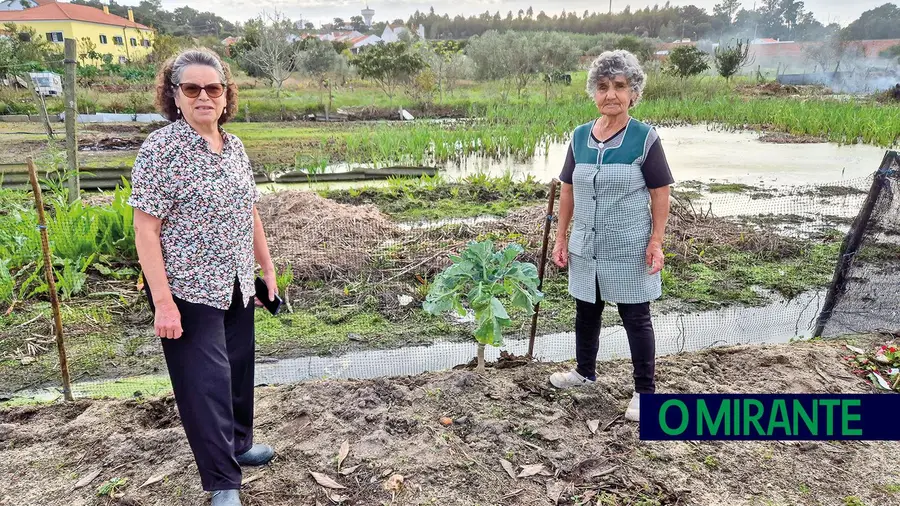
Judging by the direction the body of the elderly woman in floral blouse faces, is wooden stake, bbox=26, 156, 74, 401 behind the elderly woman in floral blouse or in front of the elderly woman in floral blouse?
behind

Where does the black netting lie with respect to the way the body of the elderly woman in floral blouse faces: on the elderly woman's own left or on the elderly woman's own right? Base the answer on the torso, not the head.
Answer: on the elderly woman's own left

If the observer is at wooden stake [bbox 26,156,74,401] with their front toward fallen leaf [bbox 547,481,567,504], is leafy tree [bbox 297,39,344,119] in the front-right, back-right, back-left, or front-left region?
back-left

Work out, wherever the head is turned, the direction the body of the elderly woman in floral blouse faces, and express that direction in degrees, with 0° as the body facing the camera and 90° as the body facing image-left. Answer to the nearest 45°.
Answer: approximately 315°

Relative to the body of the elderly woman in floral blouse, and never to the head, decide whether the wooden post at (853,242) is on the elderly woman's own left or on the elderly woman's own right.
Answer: on the elderly woman's own left

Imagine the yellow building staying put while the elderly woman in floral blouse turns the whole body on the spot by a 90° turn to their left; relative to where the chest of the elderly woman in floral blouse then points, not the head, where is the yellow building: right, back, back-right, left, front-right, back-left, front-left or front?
front-left

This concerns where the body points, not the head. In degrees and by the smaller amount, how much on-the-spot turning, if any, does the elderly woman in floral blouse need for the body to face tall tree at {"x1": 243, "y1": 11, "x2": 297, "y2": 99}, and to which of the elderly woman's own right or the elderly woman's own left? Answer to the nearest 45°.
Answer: approximately 135° to the elderly woman's own left
